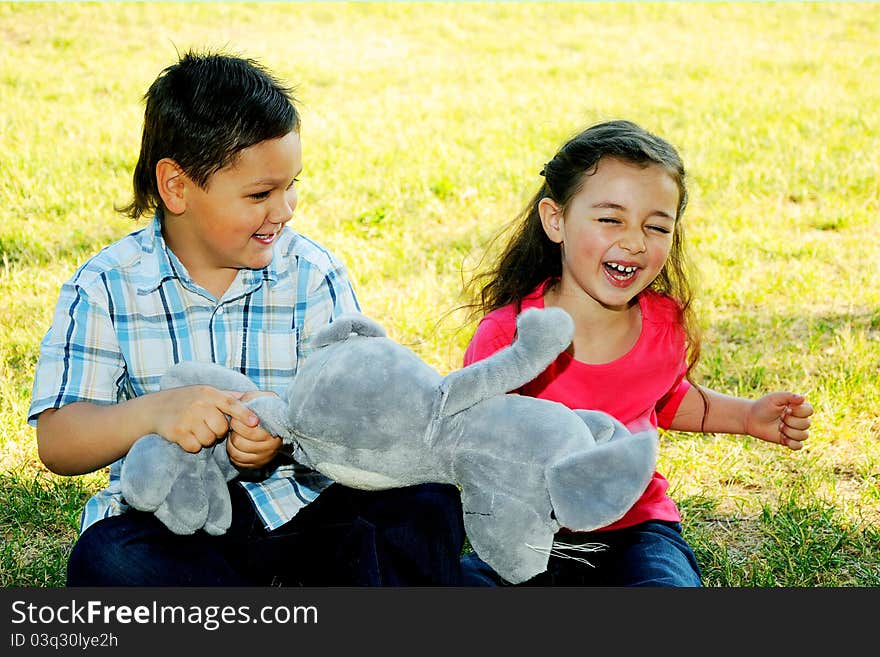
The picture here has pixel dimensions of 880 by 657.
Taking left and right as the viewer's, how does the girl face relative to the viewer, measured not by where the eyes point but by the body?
facing the viewer

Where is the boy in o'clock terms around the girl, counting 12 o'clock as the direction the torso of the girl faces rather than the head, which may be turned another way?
The boy is roughly at 2 o'clock from the girl.
